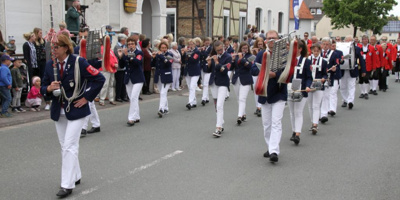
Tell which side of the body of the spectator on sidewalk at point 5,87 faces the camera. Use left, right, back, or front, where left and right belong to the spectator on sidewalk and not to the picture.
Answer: right

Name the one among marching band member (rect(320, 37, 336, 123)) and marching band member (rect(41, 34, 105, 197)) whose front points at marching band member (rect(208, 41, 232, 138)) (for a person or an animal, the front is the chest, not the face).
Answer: marching band member (rect(320, 37, 336, 123))

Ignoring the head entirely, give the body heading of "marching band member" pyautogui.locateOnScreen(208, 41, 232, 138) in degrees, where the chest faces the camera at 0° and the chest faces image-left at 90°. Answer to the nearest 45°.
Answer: approximately 45°

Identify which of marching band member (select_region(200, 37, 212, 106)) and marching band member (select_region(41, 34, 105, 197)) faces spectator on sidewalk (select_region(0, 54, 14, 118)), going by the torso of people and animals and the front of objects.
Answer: marching band member (select_region(200, 37, 212, 106))

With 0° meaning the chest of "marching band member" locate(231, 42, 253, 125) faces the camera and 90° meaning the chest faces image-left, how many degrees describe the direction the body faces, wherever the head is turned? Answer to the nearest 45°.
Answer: approximately 45°

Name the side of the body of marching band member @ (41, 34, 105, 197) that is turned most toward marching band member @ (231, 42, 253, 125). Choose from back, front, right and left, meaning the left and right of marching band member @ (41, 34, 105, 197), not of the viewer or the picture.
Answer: back

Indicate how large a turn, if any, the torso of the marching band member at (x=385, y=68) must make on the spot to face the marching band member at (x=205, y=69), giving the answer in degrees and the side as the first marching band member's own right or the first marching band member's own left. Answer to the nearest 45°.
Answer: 0° — they already face them

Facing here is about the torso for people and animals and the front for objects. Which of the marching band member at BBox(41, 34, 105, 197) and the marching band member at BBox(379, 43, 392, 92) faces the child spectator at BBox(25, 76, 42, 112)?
the marching band member at BBox(379, 43, 392, 92)
